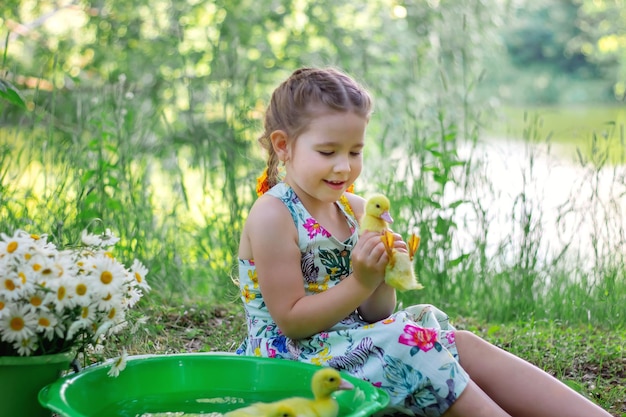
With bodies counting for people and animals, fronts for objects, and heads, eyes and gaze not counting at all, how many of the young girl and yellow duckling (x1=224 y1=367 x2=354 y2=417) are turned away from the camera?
0

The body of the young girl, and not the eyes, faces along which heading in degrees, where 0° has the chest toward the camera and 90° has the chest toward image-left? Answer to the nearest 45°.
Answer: approximately 315°

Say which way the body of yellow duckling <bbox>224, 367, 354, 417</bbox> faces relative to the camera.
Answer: to the viewer's right

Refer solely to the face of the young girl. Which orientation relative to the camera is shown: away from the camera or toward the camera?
toward the camera

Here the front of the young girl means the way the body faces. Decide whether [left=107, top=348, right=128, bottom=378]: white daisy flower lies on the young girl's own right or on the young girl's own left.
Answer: on the young girl's own right

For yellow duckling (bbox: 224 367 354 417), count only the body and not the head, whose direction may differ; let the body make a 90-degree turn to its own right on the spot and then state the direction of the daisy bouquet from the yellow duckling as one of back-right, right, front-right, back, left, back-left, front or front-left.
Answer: right

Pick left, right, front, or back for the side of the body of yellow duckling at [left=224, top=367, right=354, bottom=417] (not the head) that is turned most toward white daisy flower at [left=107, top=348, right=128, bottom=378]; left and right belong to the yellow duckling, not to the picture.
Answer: back

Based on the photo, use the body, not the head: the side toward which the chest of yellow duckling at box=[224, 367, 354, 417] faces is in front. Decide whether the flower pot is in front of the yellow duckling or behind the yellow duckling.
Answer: behind
